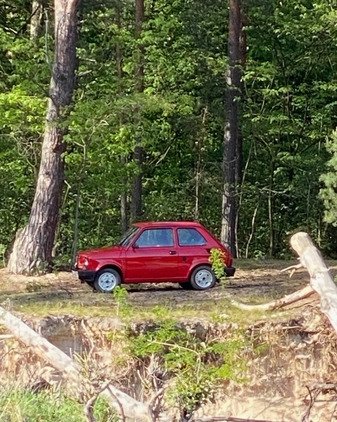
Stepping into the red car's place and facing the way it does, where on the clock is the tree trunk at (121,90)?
The tree trunk is roughly at 3 o'clock from the red car.

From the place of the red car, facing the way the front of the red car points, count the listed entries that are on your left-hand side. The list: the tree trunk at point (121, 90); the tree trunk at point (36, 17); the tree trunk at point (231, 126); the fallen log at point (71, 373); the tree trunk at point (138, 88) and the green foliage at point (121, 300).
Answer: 2

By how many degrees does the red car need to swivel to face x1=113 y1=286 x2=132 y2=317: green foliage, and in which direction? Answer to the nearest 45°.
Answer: approximately 90° to its left

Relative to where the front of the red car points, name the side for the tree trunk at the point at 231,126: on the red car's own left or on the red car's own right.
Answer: on the red car's own right

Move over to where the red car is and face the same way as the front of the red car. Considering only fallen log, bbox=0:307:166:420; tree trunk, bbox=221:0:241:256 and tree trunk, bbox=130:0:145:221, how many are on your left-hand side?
1

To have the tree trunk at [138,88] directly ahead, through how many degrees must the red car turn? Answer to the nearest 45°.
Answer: approximately 90° to its right

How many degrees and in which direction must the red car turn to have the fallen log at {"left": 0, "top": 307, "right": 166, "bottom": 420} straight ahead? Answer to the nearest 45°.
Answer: approximately 90° to its left

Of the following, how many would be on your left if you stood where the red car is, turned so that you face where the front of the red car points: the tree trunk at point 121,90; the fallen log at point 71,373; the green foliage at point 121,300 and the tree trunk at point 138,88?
2

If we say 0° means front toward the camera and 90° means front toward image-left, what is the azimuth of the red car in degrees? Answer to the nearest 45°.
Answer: approximately 90°

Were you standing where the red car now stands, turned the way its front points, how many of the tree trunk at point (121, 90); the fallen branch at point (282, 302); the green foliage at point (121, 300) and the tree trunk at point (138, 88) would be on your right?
2

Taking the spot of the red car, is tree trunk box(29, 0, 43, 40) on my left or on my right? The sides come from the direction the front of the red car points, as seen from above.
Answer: on my right

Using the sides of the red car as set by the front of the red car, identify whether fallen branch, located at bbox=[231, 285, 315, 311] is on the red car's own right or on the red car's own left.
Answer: on the red car's own left

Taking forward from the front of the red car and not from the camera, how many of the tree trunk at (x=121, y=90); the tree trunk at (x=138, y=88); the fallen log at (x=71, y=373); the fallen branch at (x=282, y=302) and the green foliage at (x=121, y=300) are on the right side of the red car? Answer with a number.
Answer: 2
